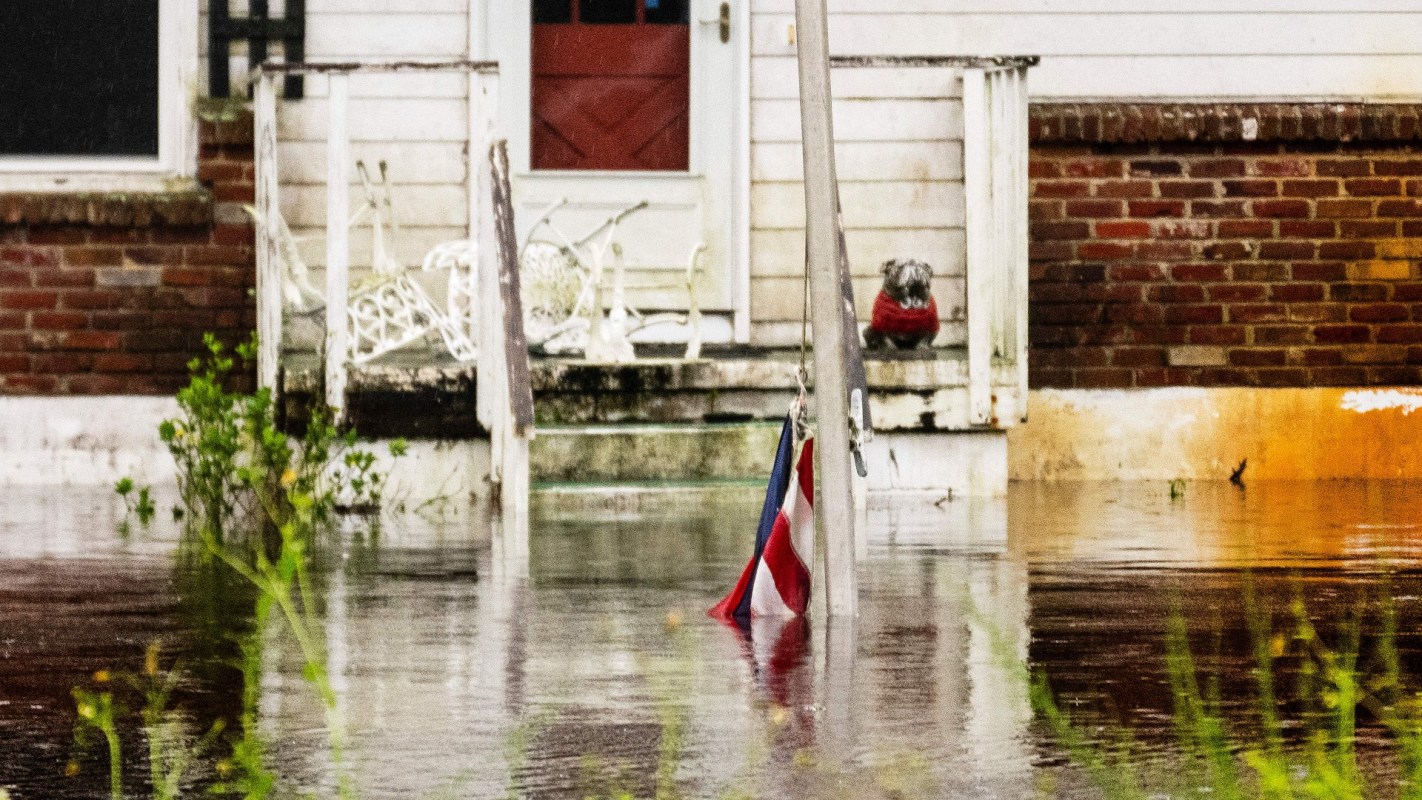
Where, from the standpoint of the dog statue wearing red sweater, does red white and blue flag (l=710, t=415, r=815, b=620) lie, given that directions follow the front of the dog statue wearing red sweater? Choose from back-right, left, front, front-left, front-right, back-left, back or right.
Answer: front

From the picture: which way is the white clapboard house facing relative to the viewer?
toward the camera

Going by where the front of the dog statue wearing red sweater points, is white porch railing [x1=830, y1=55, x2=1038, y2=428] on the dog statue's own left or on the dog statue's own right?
on the dog statue's own left

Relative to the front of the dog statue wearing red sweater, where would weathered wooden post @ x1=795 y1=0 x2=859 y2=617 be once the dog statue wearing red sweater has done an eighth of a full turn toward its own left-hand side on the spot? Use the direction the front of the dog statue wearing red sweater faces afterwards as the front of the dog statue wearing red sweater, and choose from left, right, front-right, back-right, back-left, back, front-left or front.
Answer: front-right

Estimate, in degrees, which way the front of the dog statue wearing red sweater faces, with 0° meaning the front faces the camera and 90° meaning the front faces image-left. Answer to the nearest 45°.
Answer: approximately 0°

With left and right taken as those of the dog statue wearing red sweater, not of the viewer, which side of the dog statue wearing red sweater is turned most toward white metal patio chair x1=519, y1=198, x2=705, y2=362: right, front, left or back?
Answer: right

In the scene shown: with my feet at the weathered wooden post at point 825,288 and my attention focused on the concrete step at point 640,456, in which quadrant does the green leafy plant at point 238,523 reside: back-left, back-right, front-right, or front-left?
front-left

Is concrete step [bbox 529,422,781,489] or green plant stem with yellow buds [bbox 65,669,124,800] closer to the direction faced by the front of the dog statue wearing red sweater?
the green plant stem with yellow buds

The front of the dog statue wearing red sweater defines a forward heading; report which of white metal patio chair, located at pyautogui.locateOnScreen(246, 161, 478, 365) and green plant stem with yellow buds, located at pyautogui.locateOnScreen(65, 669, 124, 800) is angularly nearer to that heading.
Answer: the green plant stem with yellow buds

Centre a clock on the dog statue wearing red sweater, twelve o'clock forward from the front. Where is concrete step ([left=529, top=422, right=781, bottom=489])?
The concrete step is roughly at 2 o'clock from the dog statue wearing red sweater.

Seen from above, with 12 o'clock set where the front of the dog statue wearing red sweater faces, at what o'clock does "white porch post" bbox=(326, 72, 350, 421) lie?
The white porch post is roughly at 2 o'clock from the dog statue wearing red sweater.
